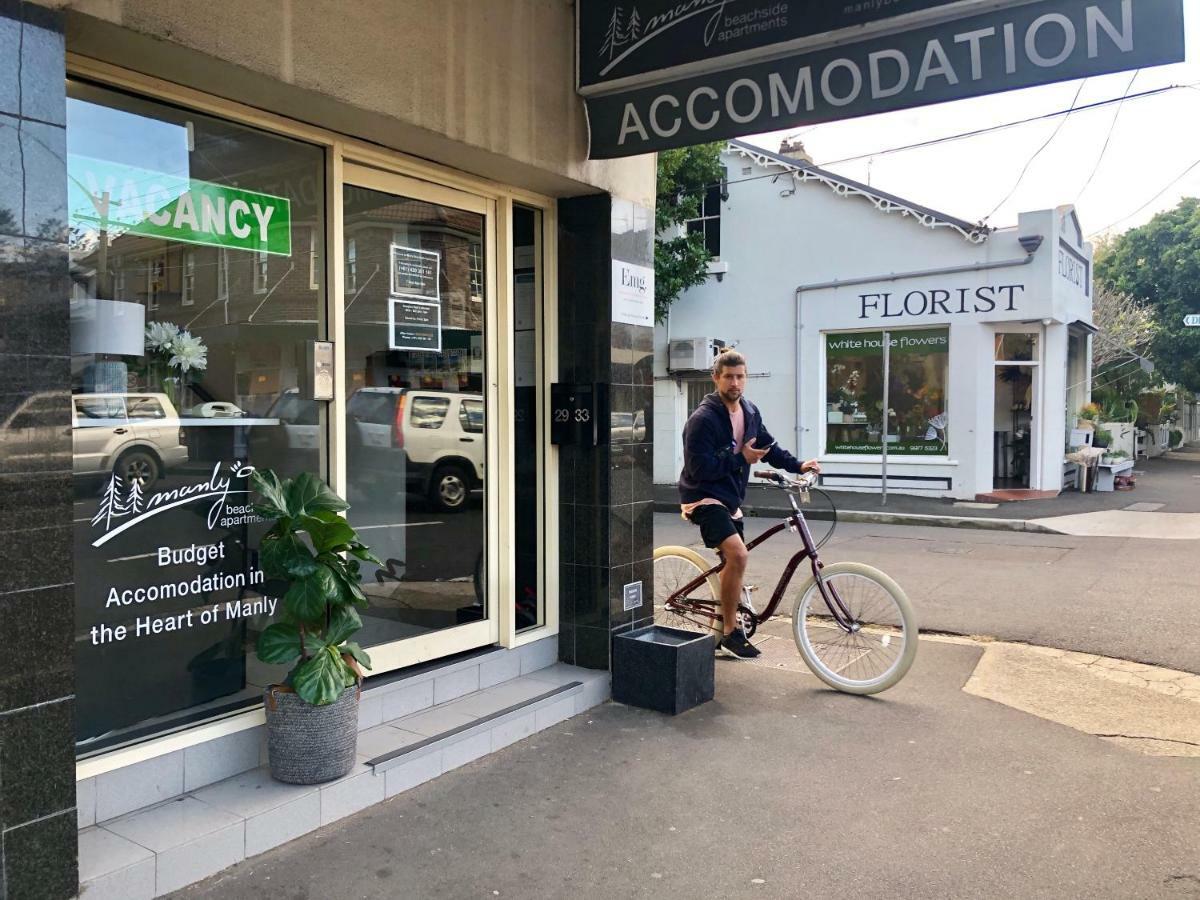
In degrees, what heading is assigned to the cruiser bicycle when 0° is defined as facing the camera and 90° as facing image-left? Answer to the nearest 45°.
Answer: approximately 315°

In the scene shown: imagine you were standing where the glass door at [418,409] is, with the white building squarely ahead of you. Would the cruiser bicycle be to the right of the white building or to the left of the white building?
right

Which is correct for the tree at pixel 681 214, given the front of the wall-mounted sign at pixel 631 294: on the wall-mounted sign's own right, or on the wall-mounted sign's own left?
on the wall-mounted sign's own left

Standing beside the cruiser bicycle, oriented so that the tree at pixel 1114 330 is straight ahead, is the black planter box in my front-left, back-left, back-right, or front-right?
back-left
